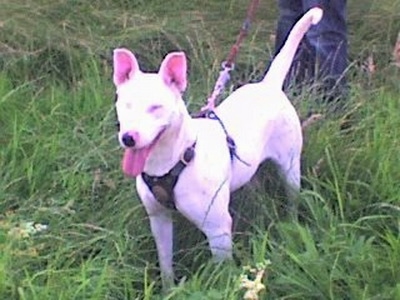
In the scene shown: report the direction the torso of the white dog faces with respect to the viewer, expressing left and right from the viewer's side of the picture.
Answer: facing the viewer and to the left of the viewer
